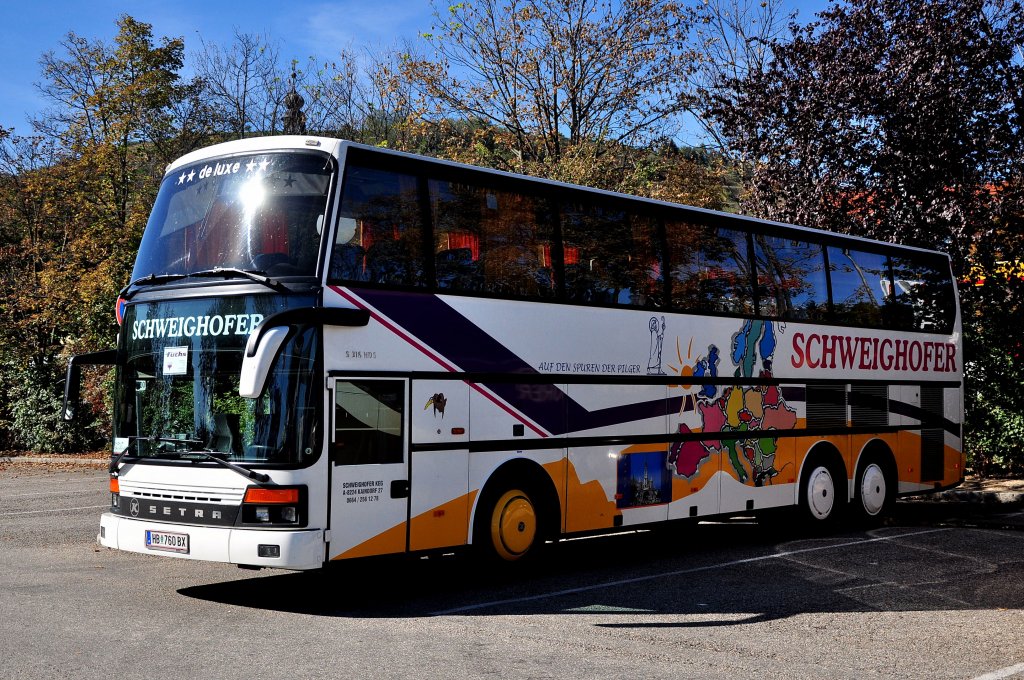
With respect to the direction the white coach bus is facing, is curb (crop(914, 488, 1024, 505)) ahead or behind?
behind

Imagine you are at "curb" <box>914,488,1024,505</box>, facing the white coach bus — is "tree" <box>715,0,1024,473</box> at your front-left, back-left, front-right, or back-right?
back-right

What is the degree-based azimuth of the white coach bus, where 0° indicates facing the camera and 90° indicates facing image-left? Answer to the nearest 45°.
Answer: approximately 45°

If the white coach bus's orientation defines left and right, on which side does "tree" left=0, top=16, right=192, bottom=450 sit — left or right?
on its right

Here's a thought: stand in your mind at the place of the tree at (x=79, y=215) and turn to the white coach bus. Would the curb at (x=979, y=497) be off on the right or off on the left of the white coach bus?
left

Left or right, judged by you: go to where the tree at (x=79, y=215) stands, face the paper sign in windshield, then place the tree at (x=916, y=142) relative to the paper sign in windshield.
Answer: left

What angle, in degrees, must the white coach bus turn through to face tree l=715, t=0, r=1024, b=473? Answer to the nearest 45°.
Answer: approximately 180°
